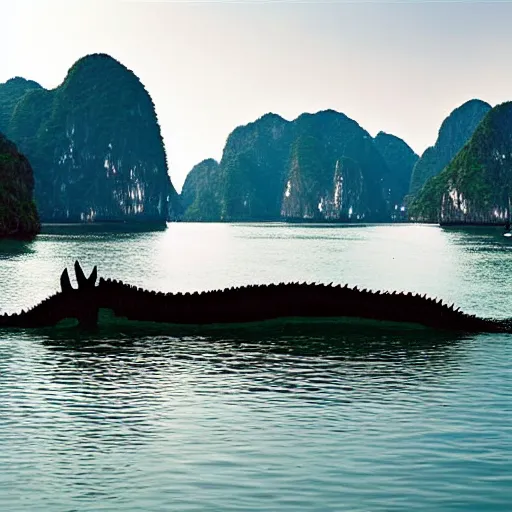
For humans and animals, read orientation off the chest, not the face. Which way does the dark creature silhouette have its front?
to the viewer's left
